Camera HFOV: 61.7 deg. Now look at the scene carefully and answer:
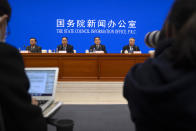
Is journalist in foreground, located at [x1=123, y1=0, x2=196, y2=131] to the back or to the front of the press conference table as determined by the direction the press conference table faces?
to the front

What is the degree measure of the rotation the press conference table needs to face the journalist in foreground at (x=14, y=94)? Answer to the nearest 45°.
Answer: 0° — it already faces them

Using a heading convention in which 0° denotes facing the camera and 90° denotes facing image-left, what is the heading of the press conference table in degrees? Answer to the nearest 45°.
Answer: approximately 0°
